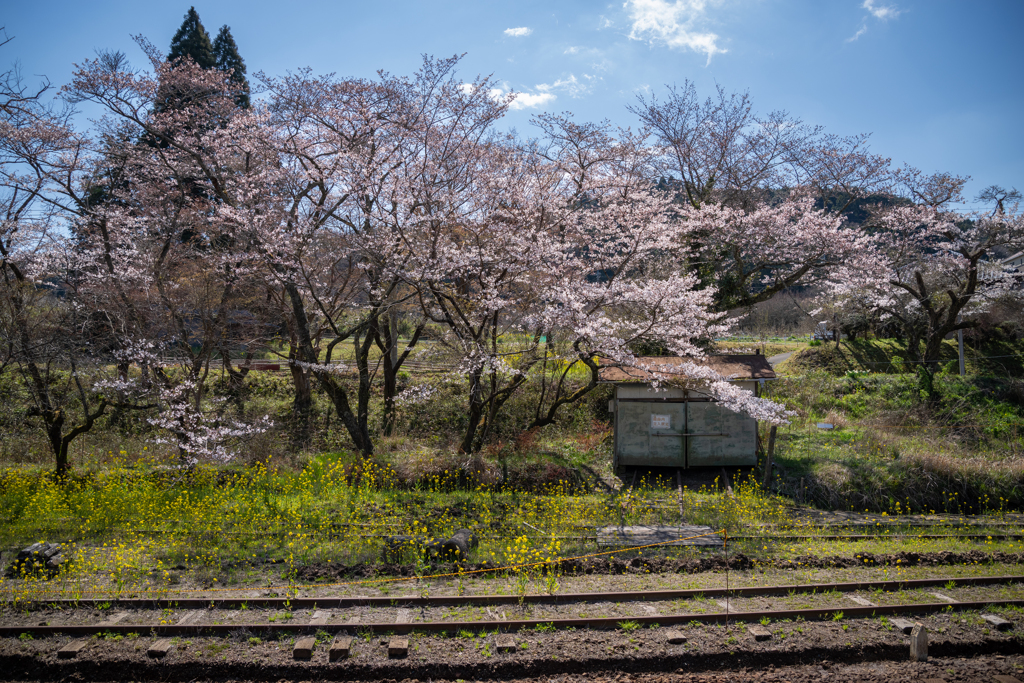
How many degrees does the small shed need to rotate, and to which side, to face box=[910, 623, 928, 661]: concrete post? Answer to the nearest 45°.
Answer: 0° — it already faces it

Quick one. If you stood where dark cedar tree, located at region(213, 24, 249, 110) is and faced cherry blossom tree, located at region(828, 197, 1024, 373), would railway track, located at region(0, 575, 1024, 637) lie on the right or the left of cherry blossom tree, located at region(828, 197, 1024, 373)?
right

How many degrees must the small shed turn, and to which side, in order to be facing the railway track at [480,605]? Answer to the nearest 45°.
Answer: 0° — it already faces it

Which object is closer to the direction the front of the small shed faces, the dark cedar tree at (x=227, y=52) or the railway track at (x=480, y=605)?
the railway track

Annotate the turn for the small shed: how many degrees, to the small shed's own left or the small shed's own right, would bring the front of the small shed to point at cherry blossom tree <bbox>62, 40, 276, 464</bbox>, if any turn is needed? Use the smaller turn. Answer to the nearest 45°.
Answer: approximately 90° to the small shed's own right

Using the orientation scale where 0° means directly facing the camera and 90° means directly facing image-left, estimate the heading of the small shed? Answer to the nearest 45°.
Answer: approximately 0°
